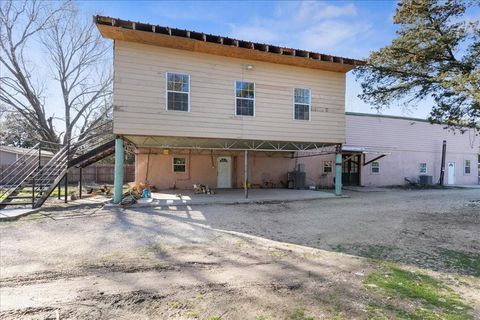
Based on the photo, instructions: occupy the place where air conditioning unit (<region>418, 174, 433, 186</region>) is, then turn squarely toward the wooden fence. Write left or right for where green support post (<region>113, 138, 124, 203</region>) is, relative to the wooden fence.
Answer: left

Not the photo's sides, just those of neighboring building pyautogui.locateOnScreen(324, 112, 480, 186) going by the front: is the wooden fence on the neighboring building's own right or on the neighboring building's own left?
on the neighboring building's own right

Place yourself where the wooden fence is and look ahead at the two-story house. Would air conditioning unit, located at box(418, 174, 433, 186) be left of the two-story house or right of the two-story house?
left

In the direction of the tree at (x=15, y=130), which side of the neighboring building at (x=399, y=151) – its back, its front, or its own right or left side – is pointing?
right

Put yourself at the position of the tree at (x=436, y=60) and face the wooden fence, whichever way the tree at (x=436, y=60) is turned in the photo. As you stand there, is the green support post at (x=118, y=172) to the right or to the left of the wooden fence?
left

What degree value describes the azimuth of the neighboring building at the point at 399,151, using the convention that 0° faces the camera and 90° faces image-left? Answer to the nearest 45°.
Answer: approximately 0°

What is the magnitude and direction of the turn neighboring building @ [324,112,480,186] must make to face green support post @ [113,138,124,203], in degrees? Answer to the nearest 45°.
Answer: approximately 45° to its right

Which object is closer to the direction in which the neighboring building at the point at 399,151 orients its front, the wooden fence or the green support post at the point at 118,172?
the green support post

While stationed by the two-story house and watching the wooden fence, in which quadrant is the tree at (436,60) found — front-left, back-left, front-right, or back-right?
back-right
